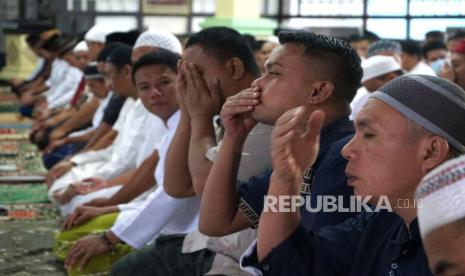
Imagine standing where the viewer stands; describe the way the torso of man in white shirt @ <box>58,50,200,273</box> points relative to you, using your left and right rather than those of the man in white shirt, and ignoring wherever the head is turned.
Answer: facing the viewer and to the left of the viewer

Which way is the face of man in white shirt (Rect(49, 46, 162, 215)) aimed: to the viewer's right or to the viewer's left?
to the viewer's left

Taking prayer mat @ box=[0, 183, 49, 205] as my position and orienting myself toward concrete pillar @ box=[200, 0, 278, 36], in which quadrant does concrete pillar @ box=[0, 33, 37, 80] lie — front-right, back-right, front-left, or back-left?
front-left

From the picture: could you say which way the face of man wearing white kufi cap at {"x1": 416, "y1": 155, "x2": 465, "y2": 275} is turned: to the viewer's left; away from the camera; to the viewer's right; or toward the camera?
to the viewer's left

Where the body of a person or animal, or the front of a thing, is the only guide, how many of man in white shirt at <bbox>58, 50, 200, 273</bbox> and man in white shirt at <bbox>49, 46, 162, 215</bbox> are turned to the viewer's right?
0

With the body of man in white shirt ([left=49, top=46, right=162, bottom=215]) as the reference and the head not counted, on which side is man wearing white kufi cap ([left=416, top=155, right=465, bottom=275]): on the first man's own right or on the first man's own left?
on the first man's own left

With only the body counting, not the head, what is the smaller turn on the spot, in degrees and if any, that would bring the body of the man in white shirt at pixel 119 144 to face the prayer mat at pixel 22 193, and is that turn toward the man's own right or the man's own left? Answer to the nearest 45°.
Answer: approximately 45° to the man's own right

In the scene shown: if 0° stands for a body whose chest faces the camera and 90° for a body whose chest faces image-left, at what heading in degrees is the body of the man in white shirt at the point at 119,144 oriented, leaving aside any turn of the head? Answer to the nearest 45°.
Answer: approximately 90°

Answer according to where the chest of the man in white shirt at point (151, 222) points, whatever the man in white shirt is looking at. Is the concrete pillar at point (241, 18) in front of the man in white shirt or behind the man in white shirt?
behind

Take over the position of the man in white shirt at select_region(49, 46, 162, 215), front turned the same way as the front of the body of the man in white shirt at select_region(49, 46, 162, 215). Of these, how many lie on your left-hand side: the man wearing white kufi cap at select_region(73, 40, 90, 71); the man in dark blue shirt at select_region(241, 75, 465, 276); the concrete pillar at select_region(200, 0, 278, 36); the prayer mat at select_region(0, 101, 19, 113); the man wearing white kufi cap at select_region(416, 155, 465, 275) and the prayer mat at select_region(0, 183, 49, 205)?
2

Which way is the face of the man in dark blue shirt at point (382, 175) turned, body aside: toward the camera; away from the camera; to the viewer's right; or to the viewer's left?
to the viewer's left

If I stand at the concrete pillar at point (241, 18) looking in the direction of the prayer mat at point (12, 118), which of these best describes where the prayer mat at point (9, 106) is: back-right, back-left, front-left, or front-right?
front-right

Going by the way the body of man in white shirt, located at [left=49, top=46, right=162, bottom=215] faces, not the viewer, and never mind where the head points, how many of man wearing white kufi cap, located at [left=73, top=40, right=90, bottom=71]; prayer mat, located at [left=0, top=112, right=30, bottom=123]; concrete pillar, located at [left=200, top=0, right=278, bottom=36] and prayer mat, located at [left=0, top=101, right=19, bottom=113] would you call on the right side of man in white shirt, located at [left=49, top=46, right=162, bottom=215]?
4
